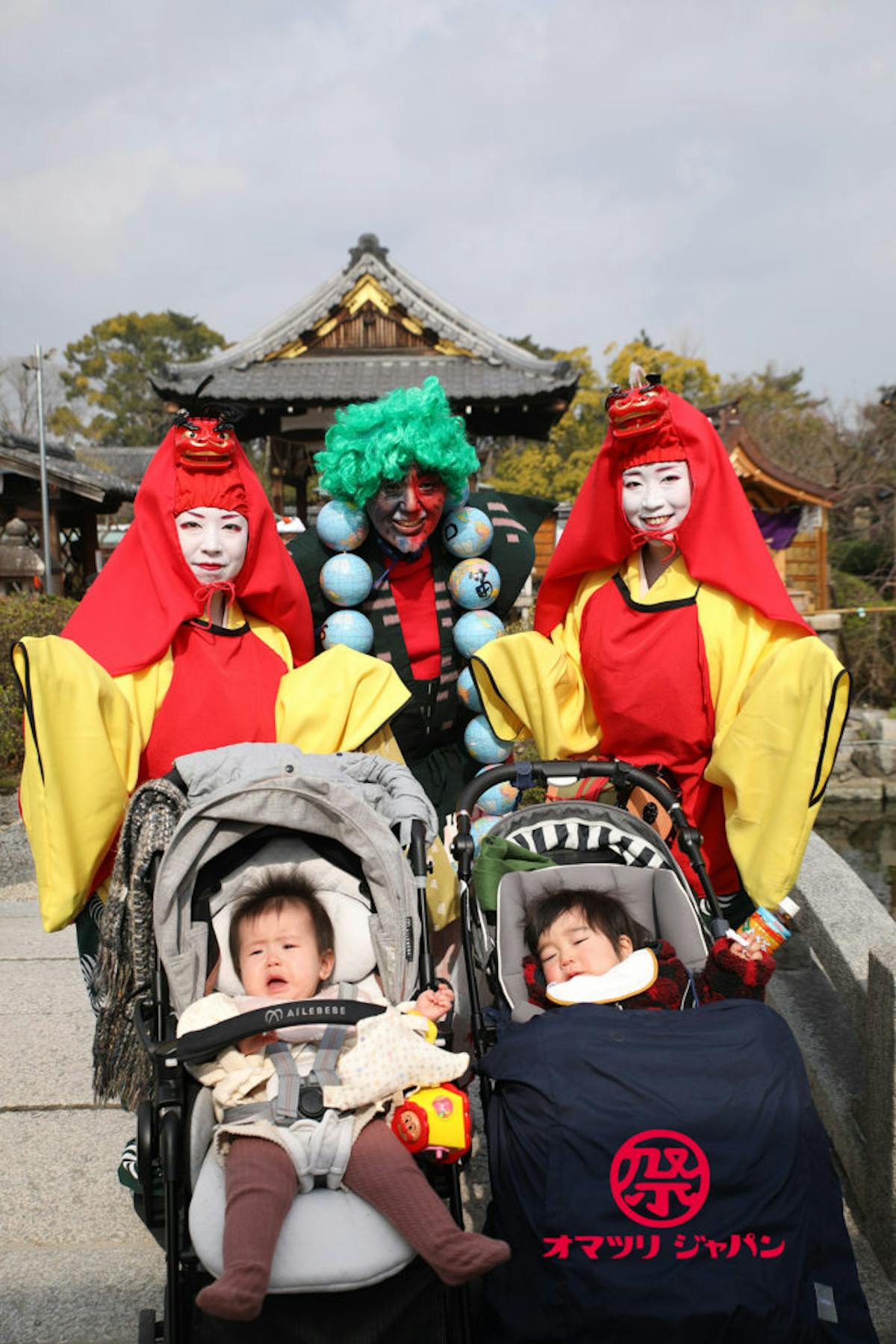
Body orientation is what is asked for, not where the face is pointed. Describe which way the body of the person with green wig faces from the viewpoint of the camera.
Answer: toward the camera

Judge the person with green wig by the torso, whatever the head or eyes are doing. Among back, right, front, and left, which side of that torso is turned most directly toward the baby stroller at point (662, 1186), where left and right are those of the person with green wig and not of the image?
front

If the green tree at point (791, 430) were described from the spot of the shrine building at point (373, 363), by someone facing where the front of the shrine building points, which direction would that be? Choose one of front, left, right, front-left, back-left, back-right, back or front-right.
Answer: back-left

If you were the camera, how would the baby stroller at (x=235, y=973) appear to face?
facing the viewer

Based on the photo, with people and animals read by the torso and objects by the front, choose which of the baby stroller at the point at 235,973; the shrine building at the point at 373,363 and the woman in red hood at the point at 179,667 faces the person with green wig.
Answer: the shrine building

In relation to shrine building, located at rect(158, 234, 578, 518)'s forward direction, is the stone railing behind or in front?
in front

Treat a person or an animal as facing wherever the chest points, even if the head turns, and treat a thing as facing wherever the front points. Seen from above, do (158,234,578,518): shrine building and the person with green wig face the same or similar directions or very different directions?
same or similar directions

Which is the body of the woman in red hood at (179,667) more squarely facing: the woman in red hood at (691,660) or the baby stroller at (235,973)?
the baby stroller

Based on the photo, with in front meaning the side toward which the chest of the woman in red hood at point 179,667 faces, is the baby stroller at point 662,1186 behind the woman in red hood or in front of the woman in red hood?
in front

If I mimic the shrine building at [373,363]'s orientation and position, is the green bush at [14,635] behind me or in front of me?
in front

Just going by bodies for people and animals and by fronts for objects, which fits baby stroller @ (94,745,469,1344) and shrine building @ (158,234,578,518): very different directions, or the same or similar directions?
same or similar directions

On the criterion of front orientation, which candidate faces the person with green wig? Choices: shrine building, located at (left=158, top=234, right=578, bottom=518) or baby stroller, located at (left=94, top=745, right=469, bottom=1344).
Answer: the shrine building

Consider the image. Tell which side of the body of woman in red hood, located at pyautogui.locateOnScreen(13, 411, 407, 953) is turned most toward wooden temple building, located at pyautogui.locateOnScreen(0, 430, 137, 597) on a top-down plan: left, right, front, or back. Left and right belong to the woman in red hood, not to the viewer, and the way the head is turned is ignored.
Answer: back

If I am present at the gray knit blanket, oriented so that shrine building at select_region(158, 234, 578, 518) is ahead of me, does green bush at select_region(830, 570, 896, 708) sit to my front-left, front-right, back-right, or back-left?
front-right
